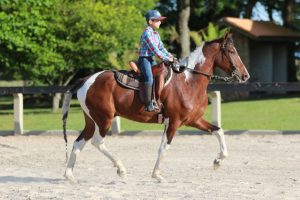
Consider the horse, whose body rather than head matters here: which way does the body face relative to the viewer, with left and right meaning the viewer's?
facing to the right of the viewer

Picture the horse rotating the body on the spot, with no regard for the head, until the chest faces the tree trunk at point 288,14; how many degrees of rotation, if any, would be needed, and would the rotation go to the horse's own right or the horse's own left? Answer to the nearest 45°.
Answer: approximately 90° to the horse's own left

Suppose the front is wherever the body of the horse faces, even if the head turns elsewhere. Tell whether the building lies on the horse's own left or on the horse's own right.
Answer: on the horse's own left
